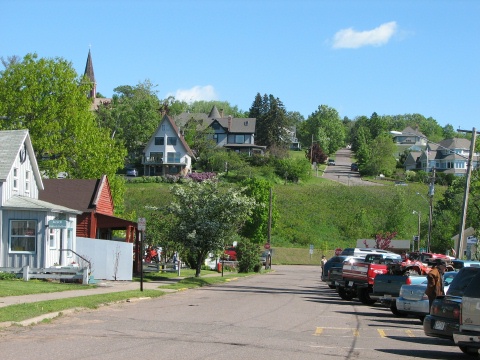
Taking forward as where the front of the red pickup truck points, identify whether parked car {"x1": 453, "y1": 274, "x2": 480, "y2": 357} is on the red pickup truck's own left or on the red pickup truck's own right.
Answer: on the red pickup truck's own right

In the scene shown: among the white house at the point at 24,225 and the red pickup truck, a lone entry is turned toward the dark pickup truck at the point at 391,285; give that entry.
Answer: the white house

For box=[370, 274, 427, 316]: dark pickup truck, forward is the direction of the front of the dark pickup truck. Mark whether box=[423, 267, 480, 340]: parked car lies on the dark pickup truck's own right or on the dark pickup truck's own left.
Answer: on the dark pickup truck's own right

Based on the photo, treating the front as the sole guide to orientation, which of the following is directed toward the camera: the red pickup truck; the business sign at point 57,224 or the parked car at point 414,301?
the business sign

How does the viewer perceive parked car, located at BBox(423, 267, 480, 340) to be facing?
facing away from the viewer and to the right of the viewer

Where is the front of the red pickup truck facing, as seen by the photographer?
facing away from the viewer and to the right of the viewer

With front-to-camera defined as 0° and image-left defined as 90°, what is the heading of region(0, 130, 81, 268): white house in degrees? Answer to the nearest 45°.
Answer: approximately 315°

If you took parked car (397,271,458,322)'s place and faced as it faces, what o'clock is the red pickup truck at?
The red pickup truck is roughly at 10 o'clock from the parked car.
